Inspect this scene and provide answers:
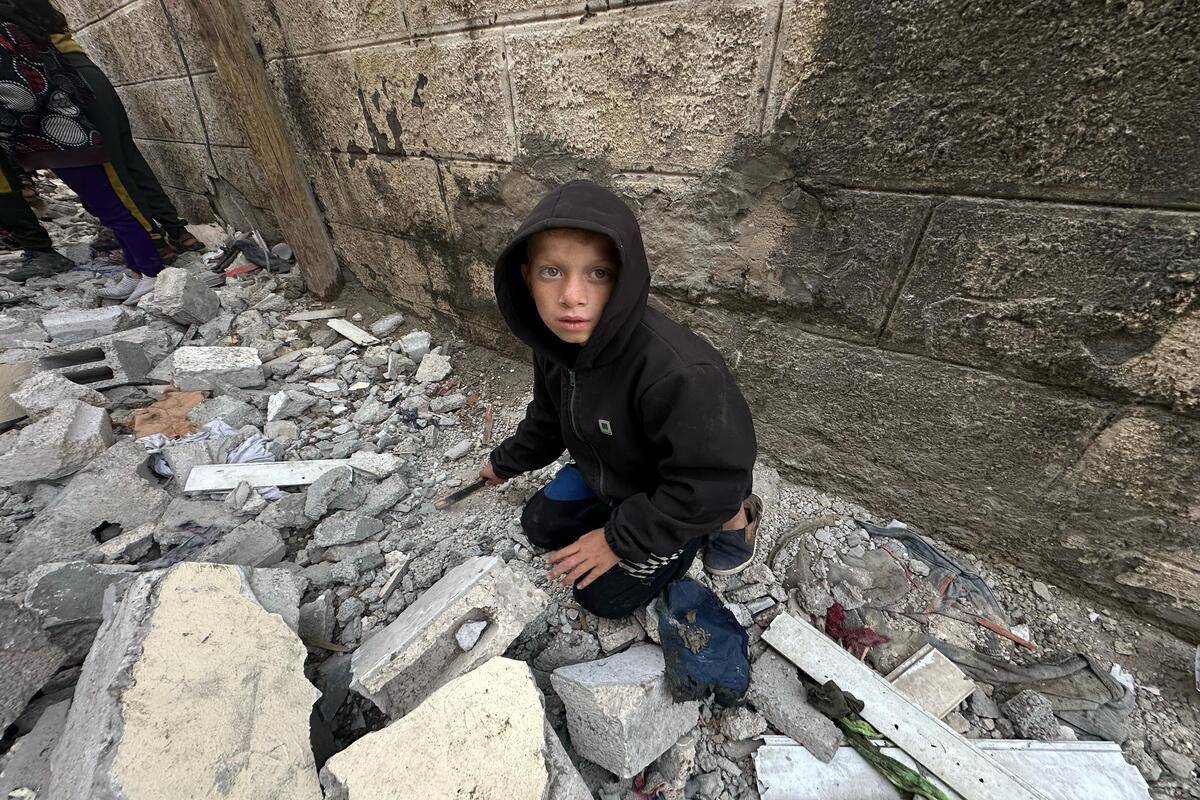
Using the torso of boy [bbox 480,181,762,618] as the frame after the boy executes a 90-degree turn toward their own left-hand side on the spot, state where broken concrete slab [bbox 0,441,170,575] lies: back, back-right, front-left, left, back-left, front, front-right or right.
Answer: back-right

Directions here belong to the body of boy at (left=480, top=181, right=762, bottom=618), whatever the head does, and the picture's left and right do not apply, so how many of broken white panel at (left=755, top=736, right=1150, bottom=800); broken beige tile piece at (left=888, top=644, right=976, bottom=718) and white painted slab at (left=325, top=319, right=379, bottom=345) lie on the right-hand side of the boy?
1

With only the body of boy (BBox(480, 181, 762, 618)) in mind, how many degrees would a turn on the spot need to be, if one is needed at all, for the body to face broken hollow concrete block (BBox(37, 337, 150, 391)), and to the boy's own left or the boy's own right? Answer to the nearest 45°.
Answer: approximately 90° to the boy's own right

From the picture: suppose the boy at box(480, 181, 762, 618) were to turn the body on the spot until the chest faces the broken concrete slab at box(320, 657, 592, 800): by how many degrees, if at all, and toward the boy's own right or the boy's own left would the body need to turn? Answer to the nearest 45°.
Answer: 0° — they already face it

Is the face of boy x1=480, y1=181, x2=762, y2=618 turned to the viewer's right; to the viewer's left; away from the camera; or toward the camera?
toward the camera

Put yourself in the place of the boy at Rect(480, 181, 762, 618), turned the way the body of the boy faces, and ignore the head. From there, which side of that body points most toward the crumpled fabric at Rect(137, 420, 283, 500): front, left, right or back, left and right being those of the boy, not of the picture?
right

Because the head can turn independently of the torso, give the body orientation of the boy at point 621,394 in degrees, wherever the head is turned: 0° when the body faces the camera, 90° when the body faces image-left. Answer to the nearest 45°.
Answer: approximately 45°

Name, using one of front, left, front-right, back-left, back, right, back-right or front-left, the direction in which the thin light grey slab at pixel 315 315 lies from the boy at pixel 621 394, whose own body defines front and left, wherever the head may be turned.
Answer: right

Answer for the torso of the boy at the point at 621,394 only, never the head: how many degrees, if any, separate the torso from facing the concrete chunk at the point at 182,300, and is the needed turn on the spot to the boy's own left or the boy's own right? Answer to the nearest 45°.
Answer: approximately 90° to the boy's own right

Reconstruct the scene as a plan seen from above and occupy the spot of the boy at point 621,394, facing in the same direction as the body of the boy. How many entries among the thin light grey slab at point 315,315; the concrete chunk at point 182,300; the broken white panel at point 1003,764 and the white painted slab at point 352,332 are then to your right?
3

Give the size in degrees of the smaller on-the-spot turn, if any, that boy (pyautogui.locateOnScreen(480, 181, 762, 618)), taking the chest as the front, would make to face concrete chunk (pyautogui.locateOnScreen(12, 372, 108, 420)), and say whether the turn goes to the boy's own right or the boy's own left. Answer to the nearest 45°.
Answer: approximately 45° to the boy's own right

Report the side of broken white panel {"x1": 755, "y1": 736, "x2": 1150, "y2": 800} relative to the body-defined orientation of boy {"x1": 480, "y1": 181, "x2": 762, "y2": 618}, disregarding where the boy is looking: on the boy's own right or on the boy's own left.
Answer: on the boy's own left
